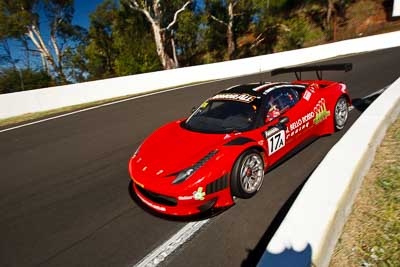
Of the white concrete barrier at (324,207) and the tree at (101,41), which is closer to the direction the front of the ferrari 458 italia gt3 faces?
the white concrete barrier

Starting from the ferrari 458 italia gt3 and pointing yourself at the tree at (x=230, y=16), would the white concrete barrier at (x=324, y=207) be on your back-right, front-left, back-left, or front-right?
back-right

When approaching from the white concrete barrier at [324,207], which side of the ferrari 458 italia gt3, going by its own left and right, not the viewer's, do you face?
left

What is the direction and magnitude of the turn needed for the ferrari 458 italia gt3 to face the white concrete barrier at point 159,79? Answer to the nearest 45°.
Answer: approximately 135° to its right

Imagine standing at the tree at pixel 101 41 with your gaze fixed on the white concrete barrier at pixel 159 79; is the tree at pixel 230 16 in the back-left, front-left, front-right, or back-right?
front-left

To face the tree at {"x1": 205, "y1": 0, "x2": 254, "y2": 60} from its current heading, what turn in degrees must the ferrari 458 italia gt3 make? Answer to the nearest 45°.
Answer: approximately 135° to its right

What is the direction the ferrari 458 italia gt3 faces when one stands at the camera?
facing the viewer and to the left of the viewer

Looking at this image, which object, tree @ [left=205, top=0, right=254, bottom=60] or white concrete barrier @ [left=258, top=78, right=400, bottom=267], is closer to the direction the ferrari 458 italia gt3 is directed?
the white concrete barrier
